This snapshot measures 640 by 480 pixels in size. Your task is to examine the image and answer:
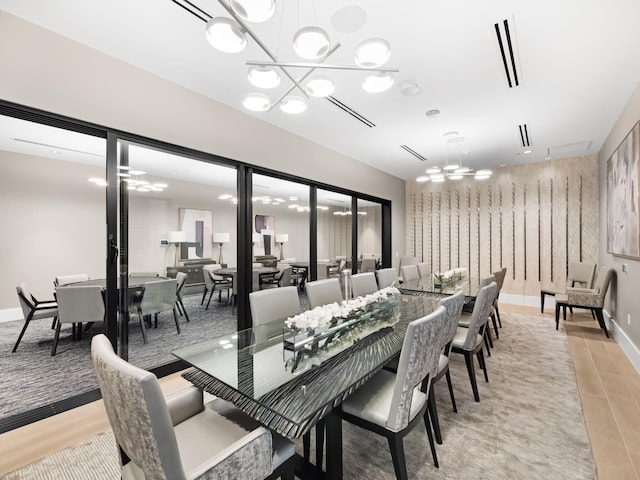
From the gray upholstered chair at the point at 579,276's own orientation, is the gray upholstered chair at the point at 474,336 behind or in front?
in front

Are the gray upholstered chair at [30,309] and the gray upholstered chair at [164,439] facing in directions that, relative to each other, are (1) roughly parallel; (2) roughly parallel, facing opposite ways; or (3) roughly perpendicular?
roughly parallel

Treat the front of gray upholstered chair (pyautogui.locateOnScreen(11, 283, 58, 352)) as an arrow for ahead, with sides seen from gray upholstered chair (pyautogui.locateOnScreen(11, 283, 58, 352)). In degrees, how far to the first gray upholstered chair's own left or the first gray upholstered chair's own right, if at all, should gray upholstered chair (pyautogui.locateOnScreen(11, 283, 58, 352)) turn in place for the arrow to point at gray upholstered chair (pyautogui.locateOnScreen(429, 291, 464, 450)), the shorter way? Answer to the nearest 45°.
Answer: approximately 45° to the first gray upholstered chair's own right

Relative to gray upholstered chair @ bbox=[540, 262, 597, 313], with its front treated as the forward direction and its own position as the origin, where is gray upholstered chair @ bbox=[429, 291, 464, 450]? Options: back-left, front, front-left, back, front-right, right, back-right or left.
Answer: front-left

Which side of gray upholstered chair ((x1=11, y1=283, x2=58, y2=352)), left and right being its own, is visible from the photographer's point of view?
right

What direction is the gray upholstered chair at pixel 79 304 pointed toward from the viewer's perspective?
away from the camera

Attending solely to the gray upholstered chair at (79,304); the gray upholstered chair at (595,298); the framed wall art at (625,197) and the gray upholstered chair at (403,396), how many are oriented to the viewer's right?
0

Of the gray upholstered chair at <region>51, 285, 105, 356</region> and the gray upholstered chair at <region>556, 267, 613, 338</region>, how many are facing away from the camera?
1

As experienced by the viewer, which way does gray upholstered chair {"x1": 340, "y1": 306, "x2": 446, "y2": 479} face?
facing away from the viewer and to the left of the viewer

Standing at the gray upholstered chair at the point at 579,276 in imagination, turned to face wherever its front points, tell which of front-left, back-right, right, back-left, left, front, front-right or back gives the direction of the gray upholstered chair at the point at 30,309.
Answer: front

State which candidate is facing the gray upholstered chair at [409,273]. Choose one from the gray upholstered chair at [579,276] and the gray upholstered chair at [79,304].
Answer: the gray upholstered chair at [579,276]

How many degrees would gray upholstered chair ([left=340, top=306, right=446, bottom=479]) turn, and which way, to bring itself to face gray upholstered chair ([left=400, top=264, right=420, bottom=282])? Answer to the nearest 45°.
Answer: approximately 45° to its right

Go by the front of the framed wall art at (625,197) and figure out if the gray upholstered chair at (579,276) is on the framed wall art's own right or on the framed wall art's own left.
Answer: on the framed wall art's own right

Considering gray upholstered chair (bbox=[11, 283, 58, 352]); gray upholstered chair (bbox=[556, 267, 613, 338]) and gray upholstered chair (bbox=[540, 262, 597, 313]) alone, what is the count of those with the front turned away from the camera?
0

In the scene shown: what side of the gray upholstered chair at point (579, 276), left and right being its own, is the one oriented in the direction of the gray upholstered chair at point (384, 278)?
front
